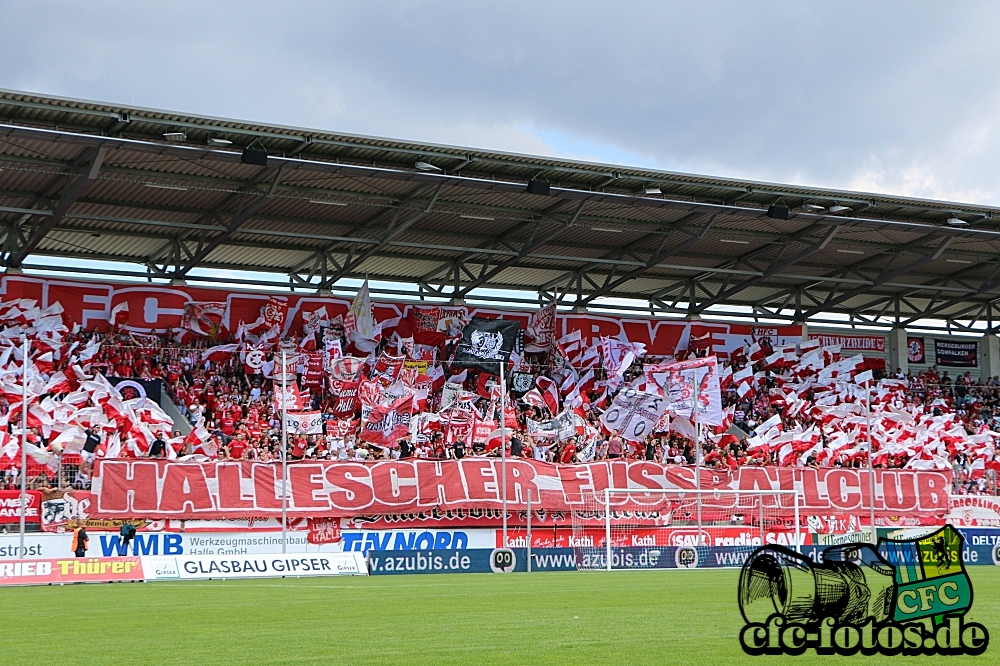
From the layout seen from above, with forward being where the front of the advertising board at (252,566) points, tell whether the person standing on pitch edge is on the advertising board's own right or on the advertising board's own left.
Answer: on the advertising board's own right

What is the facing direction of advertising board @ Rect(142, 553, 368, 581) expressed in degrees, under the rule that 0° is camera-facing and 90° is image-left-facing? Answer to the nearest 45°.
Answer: approximately 0°

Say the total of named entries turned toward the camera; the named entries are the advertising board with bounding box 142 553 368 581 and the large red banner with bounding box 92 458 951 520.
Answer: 2

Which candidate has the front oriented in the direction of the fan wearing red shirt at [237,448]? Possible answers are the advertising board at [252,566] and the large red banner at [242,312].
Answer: the large red banner

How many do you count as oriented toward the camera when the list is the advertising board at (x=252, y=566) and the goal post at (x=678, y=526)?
2

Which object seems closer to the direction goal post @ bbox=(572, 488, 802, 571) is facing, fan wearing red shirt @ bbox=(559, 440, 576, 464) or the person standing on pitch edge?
the person standing on pitch edge

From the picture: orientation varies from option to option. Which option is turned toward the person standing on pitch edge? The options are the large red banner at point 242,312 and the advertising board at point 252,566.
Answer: the large red banner

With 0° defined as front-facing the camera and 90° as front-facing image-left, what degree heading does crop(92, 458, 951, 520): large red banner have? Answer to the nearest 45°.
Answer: approximately 0°
